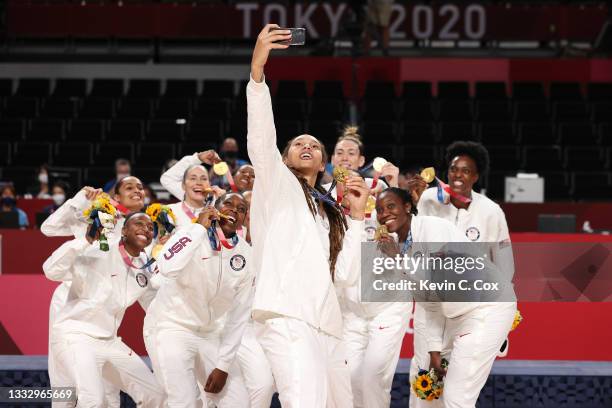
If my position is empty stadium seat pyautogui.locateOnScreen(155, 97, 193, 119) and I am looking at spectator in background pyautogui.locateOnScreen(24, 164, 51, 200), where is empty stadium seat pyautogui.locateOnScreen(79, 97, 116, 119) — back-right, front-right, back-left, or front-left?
front-right

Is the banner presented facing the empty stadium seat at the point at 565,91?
no

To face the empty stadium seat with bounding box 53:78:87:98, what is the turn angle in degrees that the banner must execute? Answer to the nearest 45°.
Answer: approximately 90° to its right

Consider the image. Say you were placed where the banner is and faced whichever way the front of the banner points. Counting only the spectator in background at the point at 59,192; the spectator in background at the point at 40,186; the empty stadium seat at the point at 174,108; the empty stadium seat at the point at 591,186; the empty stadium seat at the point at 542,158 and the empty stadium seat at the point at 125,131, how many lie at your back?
0

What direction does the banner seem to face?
toward the camera

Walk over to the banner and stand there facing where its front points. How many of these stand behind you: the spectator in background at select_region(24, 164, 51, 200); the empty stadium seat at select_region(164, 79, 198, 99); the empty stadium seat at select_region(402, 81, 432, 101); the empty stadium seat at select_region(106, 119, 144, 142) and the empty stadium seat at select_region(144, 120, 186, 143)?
0

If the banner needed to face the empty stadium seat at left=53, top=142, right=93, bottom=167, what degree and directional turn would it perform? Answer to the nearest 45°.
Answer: approximately 45° to its right

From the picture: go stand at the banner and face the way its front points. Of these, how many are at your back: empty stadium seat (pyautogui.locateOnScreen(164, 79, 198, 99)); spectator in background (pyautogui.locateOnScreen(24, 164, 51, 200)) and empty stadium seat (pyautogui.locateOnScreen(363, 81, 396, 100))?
0

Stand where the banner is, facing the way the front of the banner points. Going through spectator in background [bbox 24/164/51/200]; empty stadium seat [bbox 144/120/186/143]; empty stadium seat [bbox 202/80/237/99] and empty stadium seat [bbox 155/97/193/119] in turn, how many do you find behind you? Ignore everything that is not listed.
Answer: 0

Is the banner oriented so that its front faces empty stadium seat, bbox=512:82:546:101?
no

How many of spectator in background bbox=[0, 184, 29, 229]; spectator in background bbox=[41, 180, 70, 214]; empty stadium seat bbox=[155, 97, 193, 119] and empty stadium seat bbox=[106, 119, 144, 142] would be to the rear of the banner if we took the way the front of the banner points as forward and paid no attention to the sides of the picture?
0

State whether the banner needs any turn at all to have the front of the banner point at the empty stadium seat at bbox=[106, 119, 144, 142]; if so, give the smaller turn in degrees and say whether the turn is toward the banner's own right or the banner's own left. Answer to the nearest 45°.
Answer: approximately 45° to the banner's own right
